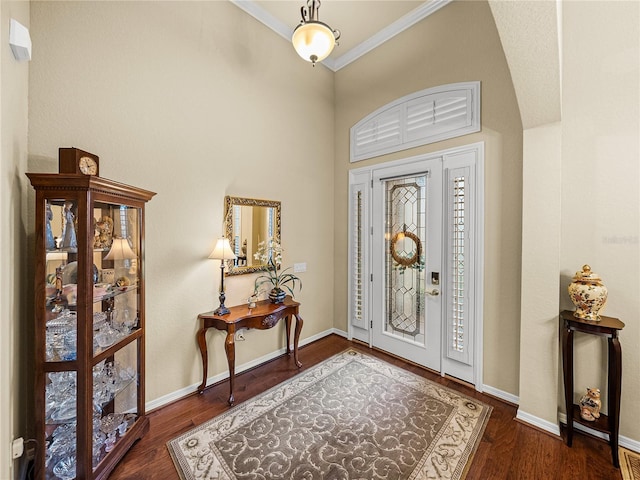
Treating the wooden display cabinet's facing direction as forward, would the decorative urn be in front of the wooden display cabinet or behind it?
in front

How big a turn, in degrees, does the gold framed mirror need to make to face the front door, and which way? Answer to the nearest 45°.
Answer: approximately 45° to its left

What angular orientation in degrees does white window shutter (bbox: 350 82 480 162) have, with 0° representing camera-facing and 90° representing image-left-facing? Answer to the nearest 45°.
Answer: approximately 45°

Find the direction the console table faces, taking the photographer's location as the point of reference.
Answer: facing the viewer and to the right of the viewer

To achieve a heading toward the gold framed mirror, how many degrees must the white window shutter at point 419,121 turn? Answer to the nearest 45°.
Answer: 0° — it already faces it

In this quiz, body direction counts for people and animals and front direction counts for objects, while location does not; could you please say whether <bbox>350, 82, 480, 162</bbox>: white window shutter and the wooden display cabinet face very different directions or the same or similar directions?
very different directions

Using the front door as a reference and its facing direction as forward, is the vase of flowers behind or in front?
in front

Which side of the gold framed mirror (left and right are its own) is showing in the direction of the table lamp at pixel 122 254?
right

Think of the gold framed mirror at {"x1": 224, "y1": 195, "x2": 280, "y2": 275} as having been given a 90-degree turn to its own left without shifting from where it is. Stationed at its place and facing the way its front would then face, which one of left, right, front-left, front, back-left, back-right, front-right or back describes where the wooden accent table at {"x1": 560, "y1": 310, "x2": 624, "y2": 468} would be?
right

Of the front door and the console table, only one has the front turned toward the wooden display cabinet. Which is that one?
the front door

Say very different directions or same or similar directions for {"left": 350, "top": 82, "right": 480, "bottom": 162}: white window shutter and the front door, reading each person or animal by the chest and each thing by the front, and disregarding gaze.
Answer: same or similar directions

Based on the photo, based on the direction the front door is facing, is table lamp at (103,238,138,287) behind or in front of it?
in front

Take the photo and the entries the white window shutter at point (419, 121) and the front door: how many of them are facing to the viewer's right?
0

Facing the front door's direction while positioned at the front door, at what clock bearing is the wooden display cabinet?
The wooden display cabinet is roughly at 12 o'clock from the front door.

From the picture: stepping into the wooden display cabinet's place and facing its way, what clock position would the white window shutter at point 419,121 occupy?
The white window shutter is roughly at 11 o'clock from the wooden display cabinet.

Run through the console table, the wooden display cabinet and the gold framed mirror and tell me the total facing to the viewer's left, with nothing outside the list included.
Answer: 0
